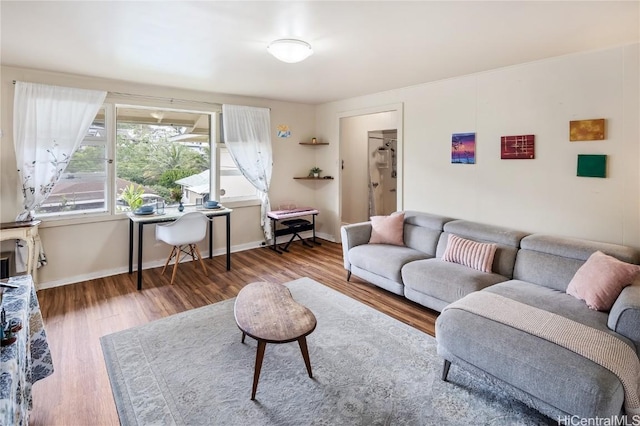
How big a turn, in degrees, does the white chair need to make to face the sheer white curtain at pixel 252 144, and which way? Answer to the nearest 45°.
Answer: approximately 90° to its right

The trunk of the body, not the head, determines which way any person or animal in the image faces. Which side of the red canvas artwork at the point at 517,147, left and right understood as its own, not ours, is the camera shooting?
front

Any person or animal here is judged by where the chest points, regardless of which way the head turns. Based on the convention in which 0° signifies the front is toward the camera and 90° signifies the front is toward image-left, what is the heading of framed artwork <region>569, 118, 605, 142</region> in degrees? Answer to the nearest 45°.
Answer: approximately 0°

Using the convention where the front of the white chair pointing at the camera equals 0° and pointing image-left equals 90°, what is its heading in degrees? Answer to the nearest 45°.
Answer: approximately 135°

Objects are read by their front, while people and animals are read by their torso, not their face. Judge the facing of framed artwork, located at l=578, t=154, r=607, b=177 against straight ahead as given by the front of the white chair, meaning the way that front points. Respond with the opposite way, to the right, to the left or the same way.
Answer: to the left

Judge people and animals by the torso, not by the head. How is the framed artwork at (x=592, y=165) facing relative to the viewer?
toward the camera
